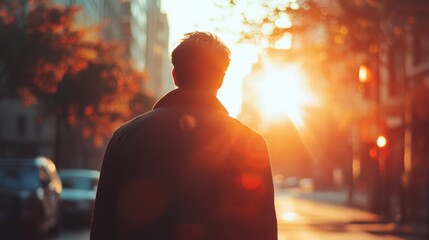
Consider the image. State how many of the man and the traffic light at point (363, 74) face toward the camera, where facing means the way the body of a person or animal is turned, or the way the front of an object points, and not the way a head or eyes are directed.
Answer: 1

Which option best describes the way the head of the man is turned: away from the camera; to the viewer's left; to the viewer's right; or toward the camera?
away from the camera

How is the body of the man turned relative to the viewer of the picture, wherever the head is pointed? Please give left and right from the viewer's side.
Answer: facing away from the viewer

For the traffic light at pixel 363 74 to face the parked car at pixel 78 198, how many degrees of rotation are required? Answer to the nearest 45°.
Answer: approximately 45° to its right

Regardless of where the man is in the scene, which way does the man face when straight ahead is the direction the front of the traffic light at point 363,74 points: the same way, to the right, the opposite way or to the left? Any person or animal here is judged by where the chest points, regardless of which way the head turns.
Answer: the opposite way

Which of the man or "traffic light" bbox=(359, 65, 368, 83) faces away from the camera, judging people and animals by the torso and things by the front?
the man

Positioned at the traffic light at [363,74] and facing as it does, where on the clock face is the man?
The man is roughly at 12 o'clock from the traffic light.
